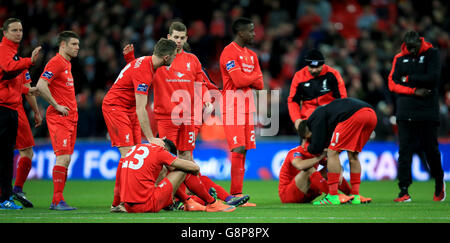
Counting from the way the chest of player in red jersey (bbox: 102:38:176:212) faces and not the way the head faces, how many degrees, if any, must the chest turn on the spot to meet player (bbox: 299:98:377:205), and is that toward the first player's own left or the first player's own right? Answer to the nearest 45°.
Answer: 0° — they already face them

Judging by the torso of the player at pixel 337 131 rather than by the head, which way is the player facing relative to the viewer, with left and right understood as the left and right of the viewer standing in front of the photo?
facing to the left of the viewer

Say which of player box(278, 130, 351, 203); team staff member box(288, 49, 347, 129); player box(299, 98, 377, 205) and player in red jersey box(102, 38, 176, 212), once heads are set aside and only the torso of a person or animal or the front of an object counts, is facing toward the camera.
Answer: the team staff member

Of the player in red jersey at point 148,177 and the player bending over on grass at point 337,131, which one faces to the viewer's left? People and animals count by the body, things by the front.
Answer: the player bending over on grass

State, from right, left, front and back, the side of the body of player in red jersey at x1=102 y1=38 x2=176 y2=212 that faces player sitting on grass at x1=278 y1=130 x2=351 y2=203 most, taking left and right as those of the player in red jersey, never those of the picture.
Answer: front

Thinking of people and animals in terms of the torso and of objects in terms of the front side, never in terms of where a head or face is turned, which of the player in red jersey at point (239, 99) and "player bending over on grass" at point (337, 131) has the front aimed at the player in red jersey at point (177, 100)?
the player bending over on grass

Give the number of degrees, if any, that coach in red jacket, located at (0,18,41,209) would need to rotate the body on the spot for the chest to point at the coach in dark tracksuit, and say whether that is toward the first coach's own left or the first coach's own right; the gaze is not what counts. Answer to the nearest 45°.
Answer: approximately 45° to the first coach's own left

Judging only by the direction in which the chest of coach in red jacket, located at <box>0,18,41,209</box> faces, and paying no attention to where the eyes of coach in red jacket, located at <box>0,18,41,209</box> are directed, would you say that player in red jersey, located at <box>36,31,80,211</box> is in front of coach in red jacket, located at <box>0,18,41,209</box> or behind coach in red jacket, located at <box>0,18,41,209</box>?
in front

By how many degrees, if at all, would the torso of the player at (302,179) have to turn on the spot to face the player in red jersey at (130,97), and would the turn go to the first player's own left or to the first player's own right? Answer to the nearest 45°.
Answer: approximately 135° to the first player's own right
